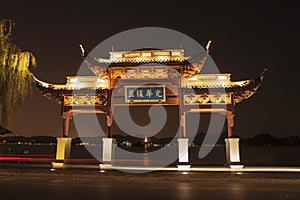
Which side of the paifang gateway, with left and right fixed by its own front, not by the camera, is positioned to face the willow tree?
right

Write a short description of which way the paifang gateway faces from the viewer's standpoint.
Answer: facing the viewer
